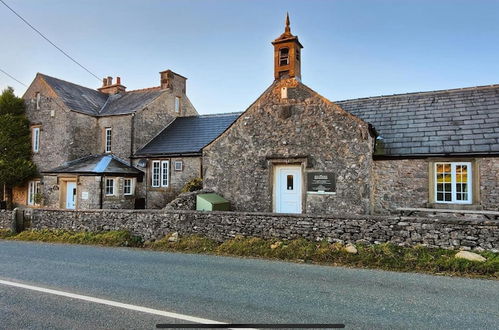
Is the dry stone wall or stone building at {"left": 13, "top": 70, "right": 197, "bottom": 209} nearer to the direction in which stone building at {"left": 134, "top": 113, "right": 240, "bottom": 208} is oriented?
the dry stone wall

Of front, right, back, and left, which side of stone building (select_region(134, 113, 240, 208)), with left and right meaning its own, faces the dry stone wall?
front

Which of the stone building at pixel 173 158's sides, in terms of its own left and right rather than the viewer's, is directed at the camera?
front

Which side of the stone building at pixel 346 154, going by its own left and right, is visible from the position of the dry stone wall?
front

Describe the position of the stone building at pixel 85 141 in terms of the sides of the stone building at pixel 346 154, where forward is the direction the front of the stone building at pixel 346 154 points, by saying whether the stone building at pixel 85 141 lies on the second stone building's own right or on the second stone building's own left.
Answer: on the second stone building's own right

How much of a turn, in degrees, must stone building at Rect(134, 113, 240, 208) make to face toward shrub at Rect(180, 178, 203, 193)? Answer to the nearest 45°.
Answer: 0° — it already faces it

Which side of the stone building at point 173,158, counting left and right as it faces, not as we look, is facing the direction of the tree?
right
